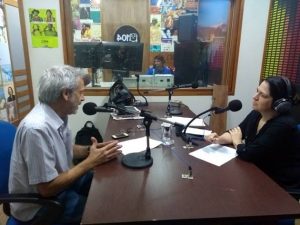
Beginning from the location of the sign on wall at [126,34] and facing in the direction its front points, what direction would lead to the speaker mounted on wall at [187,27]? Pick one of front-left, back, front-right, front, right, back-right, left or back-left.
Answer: left

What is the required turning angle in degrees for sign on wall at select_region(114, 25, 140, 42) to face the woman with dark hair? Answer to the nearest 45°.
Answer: approximately 45° to its left

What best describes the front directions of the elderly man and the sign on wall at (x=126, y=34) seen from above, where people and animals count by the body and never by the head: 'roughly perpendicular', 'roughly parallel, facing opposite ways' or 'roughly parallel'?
roughly perpendicular

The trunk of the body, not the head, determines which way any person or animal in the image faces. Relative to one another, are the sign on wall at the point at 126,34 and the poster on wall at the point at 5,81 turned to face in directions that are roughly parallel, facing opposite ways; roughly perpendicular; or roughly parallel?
roughly perpendicular

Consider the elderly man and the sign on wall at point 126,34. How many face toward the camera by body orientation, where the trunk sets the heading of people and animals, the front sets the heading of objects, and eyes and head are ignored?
1

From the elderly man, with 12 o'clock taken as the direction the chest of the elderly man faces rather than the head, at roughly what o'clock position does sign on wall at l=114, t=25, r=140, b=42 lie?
The sign on wall is roughly at 10 o'clock from the elderly man.

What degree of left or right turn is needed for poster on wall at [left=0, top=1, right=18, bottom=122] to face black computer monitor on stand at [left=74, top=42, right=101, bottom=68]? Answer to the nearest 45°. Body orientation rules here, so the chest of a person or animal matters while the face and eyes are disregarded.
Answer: approximately 45° to its left

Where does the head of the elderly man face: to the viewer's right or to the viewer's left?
to the viewer's right

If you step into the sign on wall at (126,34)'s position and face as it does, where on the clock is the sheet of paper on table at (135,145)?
The sheet of paper on table is roughly at 12 o'clock from the sign on wall.

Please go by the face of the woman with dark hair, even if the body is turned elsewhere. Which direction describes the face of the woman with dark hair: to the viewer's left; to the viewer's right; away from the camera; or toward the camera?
to the viewer's left

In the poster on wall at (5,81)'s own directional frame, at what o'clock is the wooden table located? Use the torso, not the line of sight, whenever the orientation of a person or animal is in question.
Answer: The wooden table is roughly at 1 o'clock from the poster on wall.

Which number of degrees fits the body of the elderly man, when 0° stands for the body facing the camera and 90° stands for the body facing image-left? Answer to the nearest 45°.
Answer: approximately 270°

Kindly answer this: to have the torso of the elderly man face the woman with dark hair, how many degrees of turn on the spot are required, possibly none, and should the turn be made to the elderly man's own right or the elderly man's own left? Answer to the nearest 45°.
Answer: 0° — they already face them

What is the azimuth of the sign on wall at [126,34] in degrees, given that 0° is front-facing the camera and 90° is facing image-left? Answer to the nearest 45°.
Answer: approximately 0°
